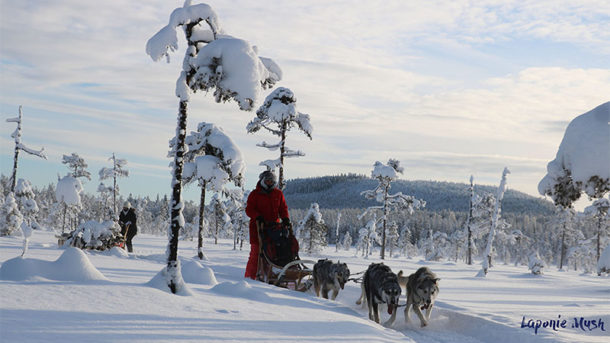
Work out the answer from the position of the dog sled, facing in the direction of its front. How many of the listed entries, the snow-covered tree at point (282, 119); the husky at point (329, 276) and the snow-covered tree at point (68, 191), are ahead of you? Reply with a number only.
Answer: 1

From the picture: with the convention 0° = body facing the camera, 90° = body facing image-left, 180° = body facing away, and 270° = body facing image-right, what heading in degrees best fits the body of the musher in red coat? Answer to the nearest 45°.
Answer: approximately 315°

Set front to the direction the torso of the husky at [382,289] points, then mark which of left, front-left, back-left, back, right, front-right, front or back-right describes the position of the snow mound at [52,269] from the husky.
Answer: right

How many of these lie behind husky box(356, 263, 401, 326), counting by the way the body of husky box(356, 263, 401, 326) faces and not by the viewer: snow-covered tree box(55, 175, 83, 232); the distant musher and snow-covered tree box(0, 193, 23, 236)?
3

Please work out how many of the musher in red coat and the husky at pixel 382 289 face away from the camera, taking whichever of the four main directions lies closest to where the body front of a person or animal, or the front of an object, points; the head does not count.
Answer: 0

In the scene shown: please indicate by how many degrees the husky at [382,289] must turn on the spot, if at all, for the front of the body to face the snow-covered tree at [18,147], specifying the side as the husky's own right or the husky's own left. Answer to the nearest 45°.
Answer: approximately 180°

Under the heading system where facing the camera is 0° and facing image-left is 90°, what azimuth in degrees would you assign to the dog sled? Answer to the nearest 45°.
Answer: approximately 315°

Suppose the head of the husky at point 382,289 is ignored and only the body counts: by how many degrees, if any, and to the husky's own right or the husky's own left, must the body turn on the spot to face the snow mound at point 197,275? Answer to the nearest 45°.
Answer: approximately 135° to the husky's own right

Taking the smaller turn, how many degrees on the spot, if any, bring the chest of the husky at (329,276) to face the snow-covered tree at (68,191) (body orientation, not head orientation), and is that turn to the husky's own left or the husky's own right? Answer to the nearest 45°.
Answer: approximately 180°

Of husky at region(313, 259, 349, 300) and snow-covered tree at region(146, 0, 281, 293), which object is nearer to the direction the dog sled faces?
the husky

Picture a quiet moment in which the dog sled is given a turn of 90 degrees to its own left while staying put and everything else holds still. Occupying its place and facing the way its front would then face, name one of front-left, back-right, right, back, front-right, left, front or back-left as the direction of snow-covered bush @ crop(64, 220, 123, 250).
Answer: left

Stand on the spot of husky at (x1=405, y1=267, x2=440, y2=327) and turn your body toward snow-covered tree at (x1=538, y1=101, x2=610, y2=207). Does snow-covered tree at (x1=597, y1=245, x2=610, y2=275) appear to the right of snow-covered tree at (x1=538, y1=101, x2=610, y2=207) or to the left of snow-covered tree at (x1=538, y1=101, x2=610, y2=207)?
left

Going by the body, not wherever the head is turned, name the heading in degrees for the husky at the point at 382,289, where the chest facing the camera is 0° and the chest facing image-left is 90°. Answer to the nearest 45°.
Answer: approximately 315°

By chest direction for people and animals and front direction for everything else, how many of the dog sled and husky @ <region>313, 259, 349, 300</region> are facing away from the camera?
0

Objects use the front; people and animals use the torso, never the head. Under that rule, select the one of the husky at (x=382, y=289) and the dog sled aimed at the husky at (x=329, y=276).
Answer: the dog sled
